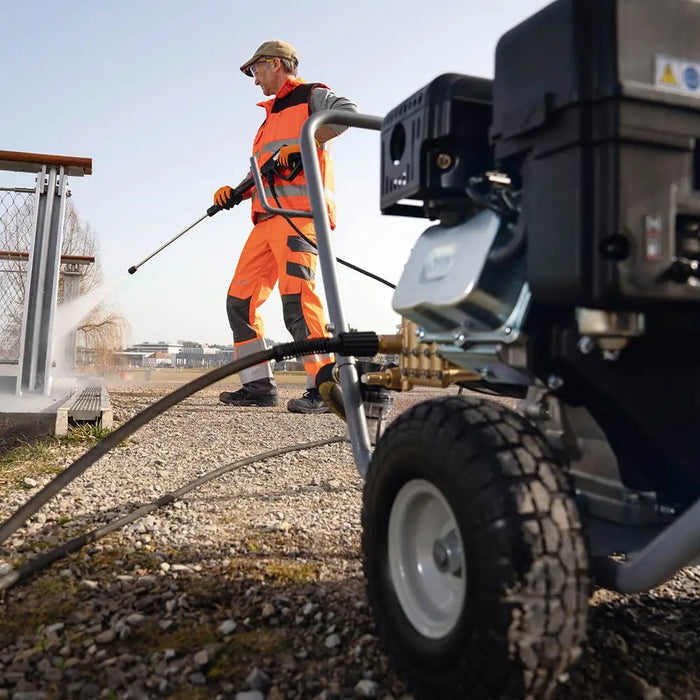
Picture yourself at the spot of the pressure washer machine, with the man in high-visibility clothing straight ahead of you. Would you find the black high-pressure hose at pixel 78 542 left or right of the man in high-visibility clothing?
left

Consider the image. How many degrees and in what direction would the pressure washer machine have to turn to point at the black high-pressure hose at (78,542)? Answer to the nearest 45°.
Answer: approximately 180°

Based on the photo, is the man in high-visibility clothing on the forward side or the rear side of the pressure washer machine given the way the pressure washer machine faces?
on the rear side

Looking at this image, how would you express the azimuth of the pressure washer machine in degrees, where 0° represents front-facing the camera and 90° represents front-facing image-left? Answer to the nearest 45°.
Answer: approximately 315°

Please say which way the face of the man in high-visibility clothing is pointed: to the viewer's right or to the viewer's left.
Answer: to the viewer's left
